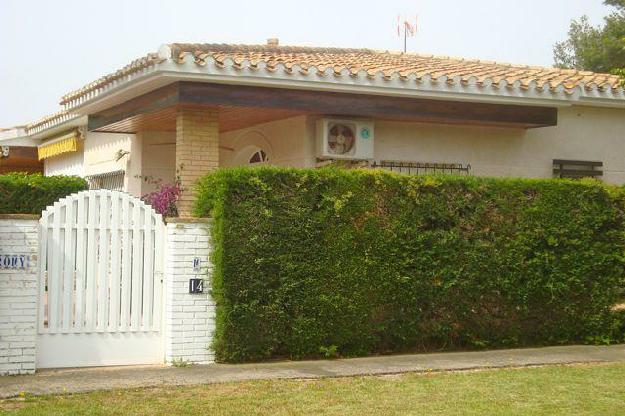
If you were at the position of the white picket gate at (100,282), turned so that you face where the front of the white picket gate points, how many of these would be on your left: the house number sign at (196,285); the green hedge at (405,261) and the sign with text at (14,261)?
2

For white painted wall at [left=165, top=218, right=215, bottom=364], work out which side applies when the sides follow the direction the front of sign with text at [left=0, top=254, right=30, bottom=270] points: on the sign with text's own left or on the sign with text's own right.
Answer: on the sign with text's own left

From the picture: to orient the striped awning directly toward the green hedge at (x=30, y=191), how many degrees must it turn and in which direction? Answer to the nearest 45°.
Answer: approximately 45° to its left

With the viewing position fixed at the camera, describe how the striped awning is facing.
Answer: facing the viewer and to the left of the viewer

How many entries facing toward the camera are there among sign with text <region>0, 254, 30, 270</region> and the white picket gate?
2

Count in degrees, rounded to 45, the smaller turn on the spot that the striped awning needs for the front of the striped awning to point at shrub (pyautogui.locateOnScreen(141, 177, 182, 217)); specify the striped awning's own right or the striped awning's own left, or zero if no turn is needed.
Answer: approximately 45° to the striped awning's own left

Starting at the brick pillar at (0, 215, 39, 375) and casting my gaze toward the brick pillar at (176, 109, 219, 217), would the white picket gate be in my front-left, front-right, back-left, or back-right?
front-right

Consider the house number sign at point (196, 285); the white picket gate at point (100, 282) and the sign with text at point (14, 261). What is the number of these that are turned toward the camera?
3

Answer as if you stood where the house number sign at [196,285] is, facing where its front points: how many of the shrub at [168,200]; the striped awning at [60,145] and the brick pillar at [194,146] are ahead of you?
0

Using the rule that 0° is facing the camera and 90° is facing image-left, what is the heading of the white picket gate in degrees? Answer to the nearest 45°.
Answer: approximately 0°

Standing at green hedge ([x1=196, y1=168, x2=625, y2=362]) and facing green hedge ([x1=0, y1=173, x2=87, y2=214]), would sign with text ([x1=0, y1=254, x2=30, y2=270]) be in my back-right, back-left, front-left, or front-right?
front-left

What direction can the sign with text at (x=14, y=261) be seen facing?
toward the camera

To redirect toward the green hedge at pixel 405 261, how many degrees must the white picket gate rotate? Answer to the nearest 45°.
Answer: approximately 90° to its left

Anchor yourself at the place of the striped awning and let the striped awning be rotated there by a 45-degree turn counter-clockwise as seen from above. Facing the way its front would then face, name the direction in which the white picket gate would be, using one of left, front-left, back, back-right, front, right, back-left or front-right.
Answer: front

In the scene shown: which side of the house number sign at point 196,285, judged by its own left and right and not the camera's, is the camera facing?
front

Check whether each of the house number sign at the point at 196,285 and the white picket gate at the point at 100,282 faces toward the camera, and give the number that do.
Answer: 2

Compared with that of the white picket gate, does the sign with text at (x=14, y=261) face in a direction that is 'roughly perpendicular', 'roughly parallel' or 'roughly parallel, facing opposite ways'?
roughly parallel

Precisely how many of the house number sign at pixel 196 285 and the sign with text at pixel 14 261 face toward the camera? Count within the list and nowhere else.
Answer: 2
